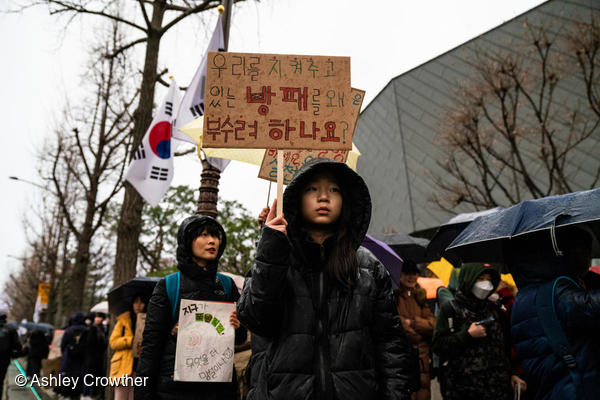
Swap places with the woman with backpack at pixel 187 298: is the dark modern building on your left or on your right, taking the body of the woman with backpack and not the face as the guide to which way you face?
on your left

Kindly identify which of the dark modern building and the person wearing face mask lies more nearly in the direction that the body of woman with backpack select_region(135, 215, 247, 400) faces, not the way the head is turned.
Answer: the person wearing face mask

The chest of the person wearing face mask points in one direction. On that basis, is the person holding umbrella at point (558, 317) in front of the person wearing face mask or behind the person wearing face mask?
in front

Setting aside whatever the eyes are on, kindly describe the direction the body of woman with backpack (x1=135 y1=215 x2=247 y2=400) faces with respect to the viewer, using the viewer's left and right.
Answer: facing the viewer and to the right of the viewer

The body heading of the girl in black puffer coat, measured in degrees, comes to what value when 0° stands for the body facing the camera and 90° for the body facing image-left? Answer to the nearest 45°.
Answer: approximately 0°

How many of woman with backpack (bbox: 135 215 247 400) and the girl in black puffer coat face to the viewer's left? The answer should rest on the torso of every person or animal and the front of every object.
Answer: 0

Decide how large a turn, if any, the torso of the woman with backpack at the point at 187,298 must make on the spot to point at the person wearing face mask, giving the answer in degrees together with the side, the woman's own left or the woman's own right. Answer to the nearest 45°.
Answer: approximately 45° to the woman's own left

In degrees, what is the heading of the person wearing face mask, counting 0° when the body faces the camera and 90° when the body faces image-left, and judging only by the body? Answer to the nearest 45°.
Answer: approximately 315°

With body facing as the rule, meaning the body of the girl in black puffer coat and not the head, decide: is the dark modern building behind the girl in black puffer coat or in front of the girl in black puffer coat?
behind
